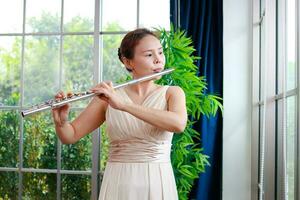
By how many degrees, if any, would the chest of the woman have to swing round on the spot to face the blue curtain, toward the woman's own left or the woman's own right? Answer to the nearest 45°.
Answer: approximately 180°

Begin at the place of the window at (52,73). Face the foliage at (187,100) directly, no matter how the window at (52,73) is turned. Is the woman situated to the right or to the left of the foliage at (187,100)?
right

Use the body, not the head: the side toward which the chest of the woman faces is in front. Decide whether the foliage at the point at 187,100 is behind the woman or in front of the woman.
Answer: behind

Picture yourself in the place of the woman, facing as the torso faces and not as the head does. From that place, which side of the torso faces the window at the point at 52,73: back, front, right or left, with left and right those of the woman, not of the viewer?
back

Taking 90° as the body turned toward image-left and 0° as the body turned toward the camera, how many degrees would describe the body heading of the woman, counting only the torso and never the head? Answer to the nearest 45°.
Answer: approximately 0°
